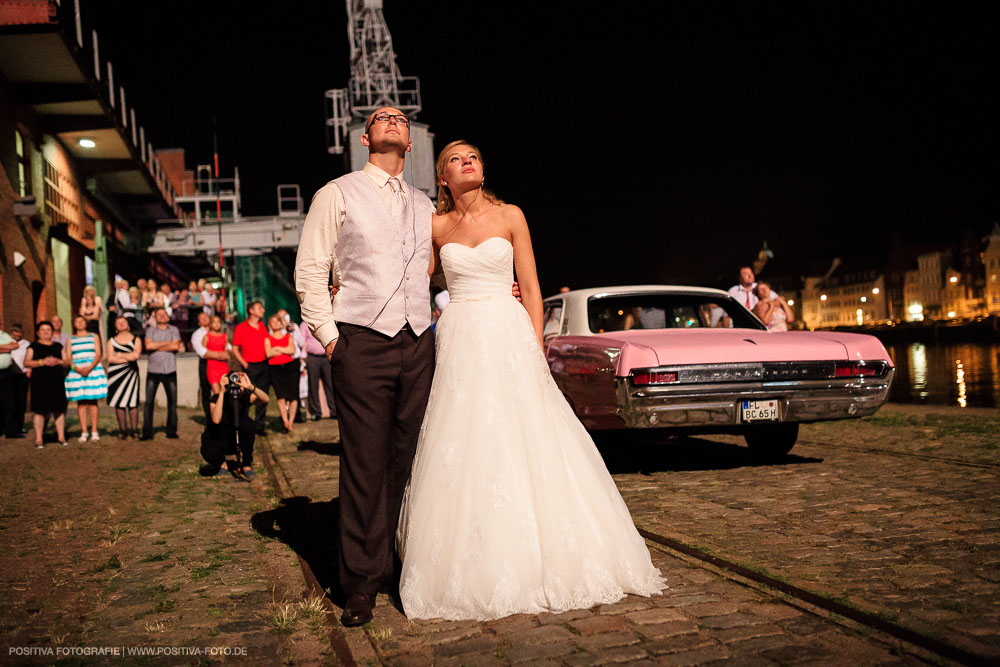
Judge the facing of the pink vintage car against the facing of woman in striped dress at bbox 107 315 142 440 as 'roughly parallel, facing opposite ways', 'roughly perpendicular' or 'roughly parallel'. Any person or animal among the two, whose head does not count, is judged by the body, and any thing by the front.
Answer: roughly parallel, facing opposite ways

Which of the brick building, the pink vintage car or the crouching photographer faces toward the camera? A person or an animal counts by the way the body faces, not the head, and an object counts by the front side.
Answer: the crouching photographer

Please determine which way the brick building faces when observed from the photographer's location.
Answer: facing to the right of the viewer

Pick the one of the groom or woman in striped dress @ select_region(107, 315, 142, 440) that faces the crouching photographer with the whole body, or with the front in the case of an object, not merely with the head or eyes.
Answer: the woman in striped dress

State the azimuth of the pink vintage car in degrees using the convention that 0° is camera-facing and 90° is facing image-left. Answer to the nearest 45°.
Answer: approximately 135°

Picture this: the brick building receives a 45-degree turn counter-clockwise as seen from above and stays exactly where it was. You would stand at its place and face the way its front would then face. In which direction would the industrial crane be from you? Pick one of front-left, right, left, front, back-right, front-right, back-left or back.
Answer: front

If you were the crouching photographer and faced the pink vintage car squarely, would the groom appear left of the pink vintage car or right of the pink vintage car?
right

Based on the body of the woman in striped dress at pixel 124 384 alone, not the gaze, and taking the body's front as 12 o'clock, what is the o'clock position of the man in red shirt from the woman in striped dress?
The man in red shirt is roughly at 10 o'clock from the woman in striped dress.

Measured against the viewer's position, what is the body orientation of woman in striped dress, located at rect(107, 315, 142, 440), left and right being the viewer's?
facing the viewer

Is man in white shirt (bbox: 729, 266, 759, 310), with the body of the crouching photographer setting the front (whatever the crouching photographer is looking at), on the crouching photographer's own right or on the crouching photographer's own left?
on the crouching photographer's own left

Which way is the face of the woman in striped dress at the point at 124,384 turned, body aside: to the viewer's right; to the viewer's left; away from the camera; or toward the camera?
toward the camera

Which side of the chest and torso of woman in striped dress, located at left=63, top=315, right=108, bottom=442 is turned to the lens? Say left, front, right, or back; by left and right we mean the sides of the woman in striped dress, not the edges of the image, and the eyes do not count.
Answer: front

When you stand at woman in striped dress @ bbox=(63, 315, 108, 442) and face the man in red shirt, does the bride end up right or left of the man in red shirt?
right

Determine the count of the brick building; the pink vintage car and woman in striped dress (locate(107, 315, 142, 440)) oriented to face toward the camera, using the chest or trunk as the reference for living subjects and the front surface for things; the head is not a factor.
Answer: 1

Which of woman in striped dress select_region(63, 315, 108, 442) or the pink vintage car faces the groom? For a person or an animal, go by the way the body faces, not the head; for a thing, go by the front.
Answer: the woman in striped dress

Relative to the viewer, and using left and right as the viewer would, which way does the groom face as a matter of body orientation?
facing the viewer and to the right of the viewer
